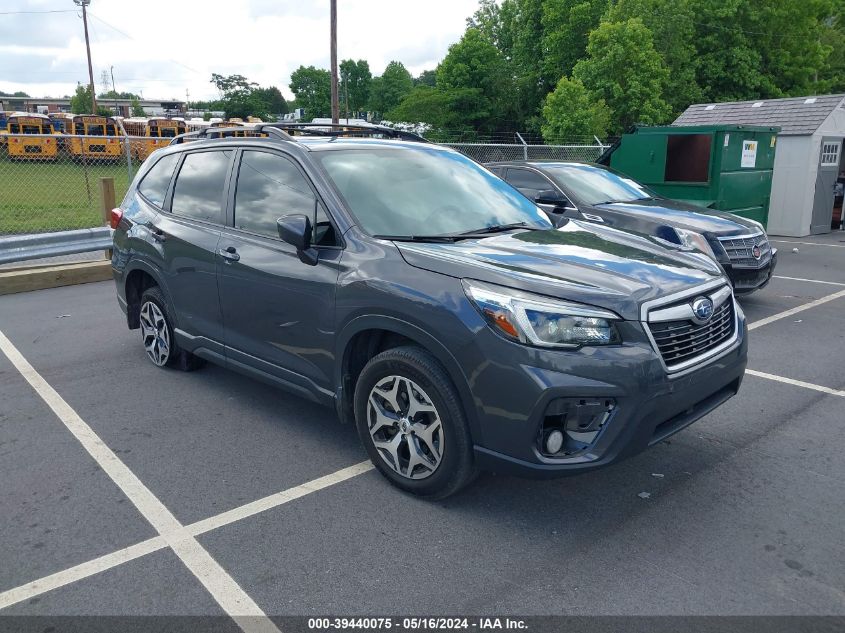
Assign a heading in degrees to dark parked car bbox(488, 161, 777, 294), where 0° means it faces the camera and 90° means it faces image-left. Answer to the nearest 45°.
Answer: approximately 315°

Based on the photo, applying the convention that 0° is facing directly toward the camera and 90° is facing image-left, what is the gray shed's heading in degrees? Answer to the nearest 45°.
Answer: approximately 315°

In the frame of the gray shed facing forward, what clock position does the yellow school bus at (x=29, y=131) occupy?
The yellow school bus is roughly at 5 o'clock from the gray shed.

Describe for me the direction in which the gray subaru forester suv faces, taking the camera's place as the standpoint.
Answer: facing the viewer and to the right of the viewer

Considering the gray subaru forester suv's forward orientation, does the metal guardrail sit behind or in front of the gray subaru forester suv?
behind

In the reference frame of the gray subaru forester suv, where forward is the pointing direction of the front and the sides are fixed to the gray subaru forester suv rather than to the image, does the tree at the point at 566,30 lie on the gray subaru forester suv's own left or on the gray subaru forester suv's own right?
on the gray subaru forester suv's own left
